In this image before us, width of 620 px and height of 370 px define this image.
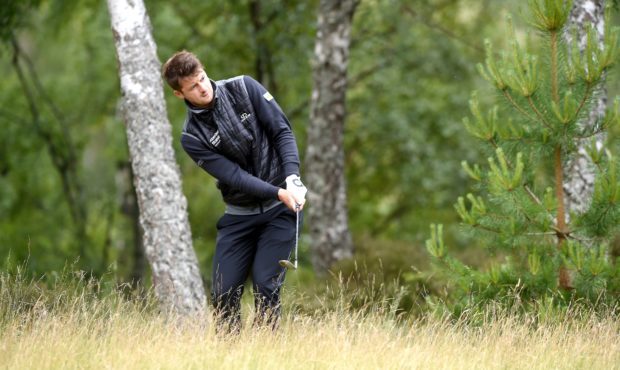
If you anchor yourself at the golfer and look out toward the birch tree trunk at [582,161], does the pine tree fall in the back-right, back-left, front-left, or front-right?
front-right

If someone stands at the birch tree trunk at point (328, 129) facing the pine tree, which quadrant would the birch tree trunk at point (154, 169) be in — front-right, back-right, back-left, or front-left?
front-right

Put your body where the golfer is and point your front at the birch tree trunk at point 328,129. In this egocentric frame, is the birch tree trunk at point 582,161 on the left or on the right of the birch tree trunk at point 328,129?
right

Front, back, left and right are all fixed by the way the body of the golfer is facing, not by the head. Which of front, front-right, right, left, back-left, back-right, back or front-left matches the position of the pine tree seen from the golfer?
left

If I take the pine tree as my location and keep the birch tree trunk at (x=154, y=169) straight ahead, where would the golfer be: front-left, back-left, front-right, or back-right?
front-left

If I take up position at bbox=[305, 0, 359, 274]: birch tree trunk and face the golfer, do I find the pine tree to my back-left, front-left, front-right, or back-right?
front-left

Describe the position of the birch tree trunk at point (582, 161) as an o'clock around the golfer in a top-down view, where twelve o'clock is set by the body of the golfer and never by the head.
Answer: The birch tree trunk is roughly at 8 o'clock from the golfer.

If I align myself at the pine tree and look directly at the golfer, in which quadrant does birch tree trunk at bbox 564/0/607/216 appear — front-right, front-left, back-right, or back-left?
back-right

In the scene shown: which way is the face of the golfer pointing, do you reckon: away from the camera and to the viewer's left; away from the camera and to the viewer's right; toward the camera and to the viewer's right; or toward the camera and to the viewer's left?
toward the camera and to the viewer's right

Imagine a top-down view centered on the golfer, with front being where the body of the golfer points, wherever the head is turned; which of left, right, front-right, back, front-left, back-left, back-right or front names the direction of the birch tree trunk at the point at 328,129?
back

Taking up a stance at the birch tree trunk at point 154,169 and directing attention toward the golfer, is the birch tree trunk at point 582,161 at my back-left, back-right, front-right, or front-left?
front-left

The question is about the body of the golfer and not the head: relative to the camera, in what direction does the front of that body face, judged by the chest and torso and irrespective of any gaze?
toward the camera

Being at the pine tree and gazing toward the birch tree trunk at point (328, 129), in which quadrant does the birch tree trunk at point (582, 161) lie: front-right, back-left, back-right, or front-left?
front-right
